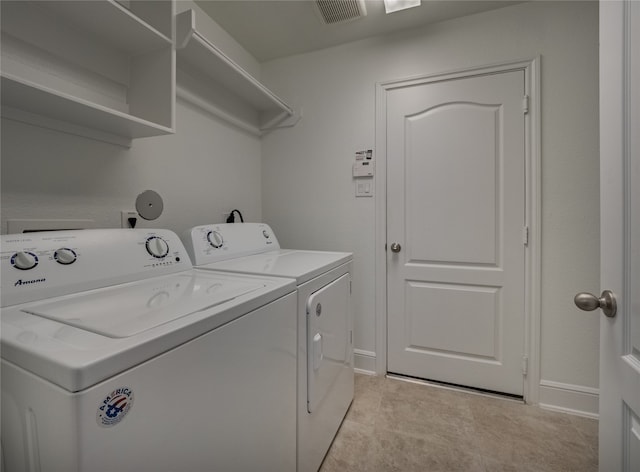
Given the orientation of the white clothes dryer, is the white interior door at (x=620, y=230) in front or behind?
in front

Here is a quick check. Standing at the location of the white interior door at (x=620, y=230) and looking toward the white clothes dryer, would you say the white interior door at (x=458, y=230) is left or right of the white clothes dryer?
right

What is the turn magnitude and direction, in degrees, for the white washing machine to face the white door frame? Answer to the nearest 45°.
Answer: approximately 45° to its left

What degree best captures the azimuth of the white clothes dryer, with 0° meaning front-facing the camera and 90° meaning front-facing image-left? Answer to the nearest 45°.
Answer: approximately 315°

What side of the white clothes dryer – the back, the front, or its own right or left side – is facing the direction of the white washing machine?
right

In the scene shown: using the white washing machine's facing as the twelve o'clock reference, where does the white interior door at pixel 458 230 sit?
The white interior door is roughly at 10 o'clock from the white washing machine.

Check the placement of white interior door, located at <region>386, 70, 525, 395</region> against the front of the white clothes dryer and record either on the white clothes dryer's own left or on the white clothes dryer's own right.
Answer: on the white clothes dryer's own left

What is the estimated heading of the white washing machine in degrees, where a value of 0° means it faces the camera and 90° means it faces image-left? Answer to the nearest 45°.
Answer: approximately 315°

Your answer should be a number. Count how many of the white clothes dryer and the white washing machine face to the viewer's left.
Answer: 0
